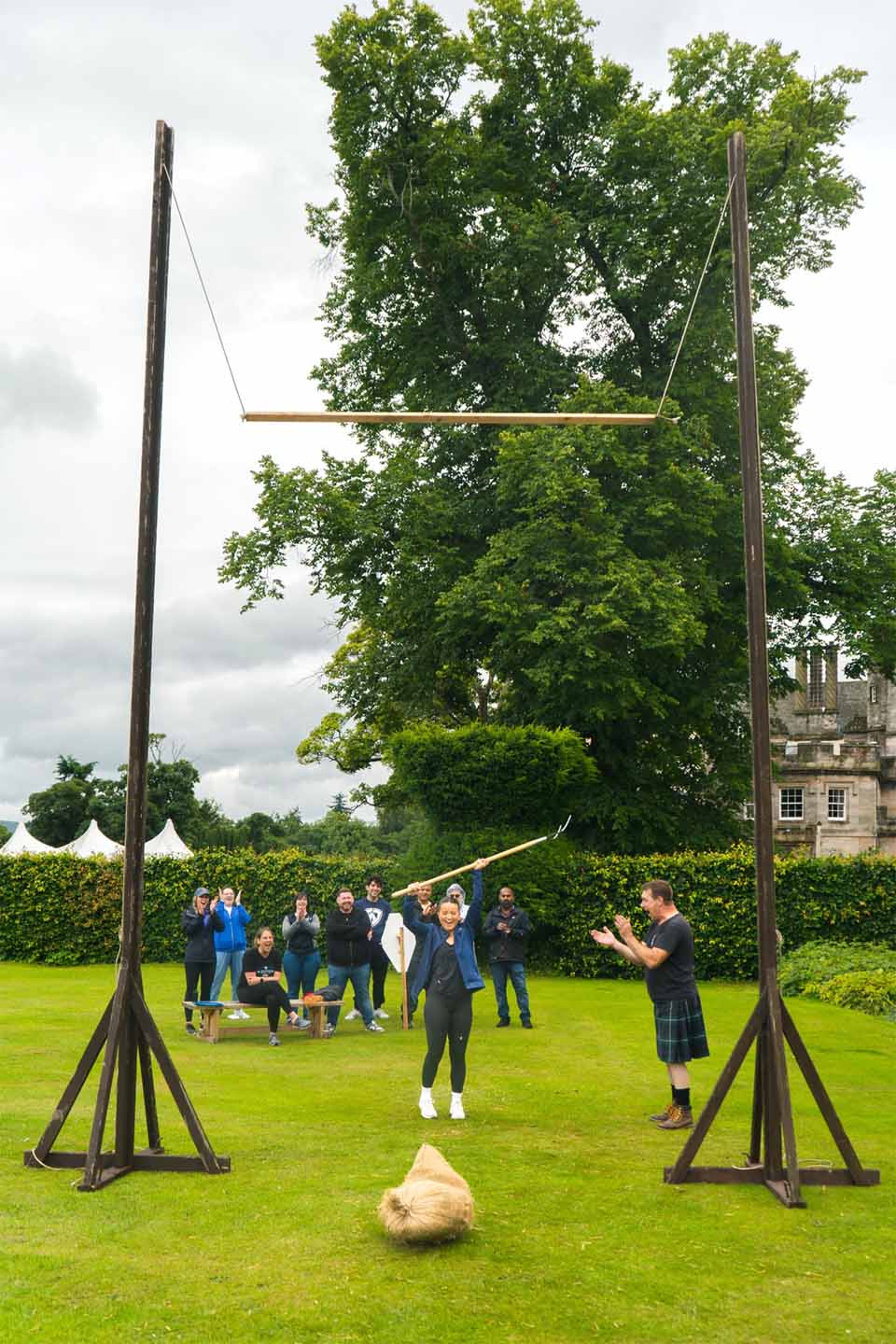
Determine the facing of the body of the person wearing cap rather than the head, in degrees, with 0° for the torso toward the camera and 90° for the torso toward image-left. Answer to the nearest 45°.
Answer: approximately 315°

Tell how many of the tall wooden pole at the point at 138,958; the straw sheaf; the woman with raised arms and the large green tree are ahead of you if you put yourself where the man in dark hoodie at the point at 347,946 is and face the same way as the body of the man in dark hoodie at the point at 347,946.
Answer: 3

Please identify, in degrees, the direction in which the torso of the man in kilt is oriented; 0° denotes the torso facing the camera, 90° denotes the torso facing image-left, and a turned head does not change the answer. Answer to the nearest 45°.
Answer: approximately 90°

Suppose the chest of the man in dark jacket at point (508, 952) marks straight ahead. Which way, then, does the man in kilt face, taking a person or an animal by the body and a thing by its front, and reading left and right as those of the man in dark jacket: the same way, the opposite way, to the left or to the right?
to the right

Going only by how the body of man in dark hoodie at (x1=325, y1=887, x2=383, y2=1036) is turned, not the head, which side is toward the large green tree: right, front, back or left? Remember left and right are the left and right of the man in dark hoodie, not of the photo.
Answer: back

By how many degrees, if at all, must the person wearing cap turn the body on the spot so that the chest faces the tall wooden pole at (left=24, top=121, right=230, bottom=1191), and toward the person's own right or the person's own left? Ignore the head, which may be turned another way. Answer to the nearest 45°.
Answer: approximately 45° to the person's own right

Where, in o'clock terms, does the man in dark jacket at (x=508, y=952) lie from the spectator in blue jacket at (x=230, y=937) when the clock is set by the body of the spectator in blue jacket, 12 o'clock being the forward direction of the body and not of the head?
The man in dark jacket is roughly at 10 o'clock from the spectator in blue jacket.

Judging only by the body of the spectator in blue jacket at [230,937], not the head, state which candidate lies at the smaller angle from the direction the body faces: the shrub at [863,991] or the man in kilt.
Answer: the man in kilt

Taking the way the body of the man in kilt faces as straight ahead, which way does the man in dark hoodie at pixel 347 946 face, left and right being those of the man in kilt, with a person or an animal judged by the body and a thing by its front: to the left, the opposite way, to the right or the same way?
to the left

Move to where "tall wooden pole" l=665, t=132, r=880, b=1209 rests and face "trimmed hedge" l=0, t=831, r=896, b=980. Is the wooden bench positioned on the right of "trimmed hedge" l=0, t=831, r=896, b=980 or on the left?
left
